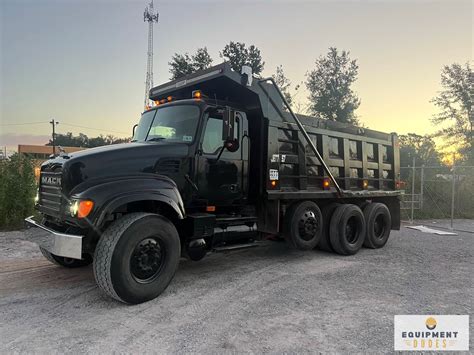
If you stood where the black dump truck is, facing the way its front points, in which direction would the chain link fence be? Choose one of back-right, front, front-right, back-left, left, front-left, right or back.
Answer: back

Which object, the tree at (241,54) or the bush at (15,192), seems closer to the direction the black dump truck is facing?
the bush

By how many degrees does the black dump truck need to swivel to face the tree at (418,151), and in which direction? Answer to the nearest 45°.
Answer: approximately 180°

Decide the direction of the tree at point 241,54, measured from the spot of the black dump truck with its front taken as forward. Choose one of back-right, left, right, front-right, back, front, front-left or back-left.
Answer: back-right

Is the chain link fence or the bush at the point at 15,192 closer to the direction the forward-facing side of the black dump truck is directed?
the bush

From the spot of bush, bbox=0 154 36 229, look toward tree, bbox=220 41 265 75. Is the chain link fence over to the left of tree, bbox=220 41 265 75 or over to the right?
right

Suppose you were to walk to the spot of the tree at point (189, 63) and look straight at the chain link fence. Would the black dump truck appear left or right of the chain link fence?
right

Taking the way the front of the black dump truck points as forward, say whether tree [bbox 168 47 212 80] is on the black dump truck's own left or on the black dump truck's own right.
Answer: on the black dump truck's own right

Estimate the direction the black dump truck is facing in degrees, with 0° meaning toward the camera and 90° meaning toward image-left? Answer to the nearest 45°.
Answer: approximately 45°
